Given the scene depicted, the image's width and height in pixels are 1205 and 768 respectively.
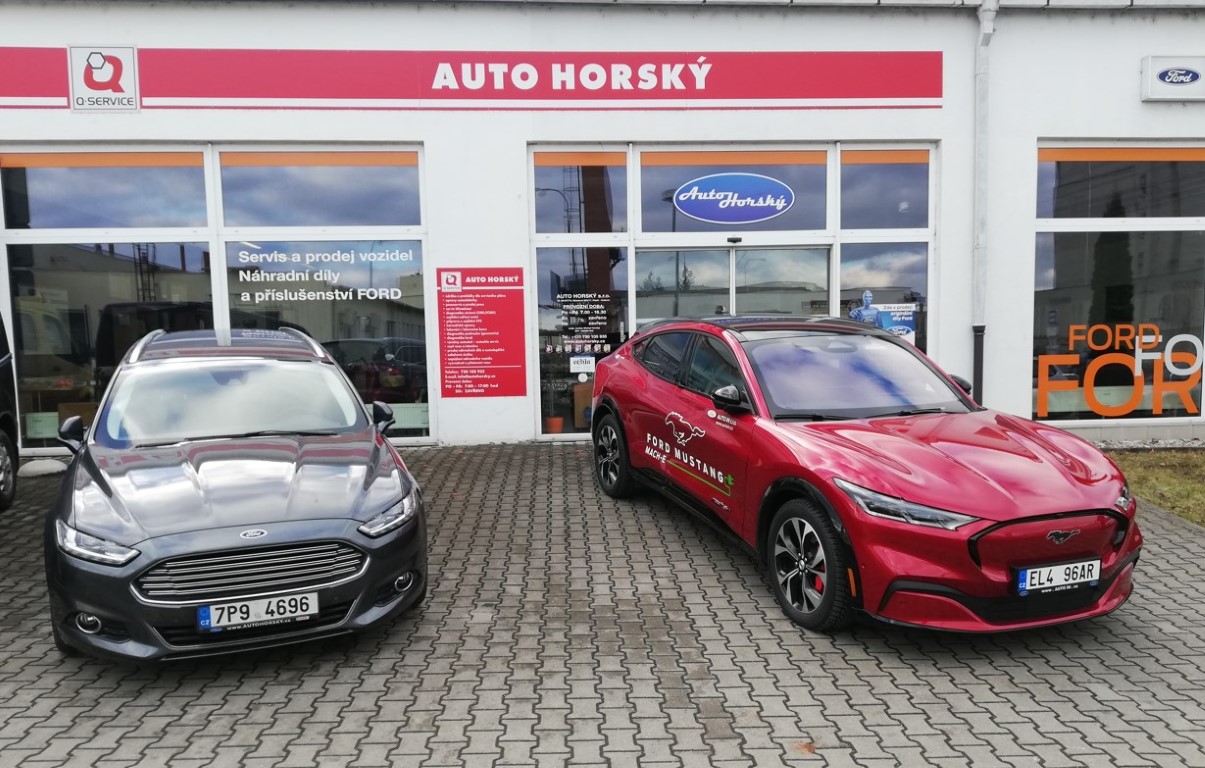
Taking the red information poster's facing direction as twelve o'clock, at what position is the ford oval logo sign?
The ford oval logo sign is roughly at 9 o'clock from the red information poster.

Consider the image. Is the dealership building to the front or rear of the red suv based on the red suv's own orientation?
to the rear

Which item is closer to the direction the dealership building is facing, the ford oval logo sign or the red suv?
the red suv

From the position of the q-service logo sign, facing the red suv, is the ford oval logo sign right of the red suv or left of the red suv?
left

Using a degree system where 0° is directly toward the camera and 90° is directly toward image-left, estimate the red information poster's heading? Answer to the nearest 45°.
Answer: approximately 0°

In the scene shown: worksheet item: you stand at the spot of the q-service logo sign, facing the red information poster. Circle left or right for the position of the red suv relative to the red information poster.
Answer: right

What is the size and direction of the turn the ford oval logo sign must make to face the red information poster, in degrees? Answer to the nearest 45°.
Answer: approximately 45° to its right

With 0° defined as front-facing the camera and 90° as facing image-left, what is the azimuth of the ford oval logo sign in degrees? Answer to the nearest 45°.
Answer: approximately 0°

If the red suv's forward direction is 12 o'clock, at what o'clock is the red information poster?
The red information poster is roughly at 6 o'clock from the red suv.
